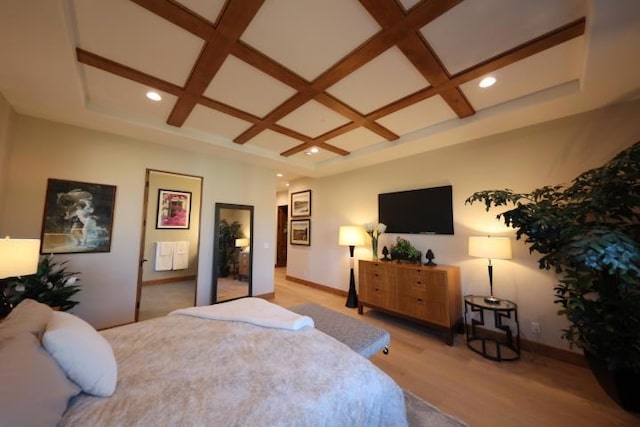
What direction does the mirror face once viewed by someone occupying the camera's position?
facing the viewer and to the right of the viewer

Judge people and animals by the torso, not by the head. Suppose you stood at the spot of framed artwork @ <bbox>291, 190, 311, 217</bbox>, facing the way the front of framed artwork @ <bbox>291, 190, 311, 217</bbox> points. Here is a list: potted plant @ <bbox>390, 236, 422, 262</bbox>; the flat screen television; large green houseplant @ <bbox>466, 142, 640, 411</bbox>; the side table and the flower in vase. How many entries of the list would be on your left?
5

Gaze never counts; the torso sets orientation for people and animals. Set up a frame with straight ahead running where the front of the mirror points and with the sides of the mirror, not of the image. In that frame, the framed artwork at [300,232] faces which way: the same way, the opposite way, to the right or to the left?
to the right

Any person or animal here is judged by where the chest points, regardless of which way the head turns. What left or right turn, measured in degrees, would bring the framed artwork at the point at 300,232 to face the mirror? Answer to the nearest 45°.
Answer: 0° — it already faces it

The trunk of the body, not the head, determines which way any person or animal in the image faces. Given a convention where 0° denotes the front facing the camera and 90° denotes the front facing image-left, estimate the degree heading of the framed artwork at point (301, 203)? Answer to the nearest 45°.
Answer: approximately 45°

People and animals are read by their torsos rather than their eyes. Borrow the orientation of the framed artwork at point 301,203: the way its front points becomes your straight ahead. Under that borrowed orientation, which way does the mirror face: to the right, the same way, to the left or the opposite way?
to the left

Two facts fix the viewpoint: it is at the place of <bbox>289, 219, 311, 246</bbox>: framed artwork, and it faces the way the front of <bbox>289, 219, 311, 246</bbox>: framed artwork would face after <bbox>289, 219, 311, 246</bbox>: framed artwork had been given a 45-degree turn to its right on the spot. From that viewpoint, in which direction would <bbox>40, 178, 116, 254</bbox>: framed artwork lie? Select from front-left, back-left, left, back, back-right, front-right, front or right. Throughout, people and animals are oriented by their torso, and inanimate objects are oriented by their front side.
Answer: front-left

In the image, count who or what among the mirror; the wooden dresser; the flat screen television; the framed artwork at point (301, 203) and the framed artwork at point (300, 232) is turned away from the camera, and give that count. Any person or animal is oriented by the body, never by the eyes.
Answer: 0

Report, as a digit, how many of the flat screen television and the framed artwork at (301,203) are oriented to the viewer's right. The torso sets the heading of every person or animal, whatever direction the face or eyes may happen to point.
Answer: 0

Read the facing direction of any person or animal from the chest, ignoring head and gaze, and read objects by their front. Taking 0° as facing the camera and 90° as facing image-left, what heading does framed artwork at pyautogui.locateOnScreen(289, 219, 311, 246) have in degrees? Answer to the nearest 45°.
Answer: approximately 45°

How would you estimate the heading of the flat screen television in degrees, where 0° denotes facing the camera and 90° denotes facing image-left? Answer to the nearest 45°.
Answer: approximately 45°

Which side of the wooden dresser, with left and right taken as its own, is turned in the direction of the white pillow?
front

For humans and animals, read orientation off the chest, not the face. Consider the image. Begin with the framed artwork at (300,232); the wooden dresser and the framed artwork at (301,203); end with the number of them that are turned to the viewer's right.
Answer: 0

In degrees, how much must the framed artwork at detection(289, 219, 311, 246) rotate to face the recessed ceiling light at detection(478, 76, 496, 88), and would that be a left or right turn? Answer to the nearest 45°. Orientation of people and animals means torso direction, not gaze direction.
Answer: approximately 90° to its left

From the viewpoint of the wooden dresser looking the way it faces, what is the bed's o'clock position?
The bed is roughly at 11 o'clock from the wooden dresser.

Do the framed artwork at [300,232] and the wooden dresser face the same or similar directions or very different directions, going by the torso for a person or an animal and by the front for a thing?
same or similar directions

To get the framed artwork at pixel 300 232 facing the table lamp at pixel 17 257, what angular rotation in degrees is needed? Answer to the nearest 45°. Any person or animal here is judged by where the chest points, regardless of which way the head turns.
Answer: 0° — it already faces it
